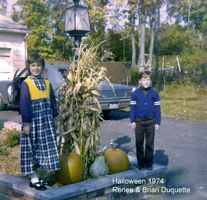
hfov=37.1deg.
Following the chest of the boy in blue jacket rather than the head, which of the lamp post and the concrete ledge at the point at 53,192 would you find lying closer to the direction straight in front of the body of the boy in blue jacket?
the concrete ledge

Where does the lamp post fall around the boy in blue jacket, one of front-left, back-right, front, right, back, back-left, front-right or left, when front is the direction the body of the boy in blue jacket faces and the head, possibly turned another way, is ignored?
back-right

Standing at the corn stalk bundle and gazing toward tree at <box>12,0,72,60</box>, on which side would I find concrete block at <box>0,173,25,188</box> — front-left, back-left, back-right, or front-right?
back-left

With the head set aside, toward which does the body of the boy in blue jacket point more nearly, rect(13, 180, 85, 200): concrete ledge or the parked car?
the concrete ledge

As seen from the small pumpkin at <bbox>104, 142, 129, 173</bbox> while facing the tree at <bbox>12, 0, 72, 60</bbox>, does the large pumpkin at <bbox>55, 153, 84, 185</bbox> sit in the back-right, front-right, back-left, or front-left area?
back-left

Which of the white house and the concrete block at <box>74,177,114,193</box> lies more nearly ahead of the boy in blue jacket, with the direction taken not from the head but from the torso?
the concrete block

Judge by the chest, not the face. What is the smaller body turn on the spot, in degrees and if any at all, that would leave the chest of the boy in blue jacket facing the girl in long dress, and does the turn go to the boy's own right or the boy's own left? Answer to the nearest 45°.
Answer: approximately 45° to the boy's own right

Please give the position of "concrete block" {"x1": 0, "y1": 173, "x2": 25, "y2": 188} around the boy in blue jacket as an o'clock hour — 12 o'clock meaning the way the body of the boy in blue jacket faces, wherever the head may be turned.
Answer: The concrete block is roughly at 2 o'clock from the boy in blue jacket.

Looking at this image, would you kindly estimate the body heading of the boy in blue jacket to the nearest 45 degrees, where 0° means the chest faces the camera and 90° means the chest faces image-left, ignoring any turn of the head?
approximately 0°

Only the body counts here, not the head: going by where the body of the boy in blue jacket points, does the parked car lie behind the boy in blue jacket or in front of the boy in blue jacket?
behind

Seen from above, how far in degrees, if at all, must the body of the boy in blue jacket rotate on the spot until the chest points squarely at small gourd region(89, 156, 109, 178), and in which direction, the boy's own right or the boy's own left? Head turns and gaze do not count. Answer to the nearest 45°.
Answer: approximately 45° to the boy's own right
